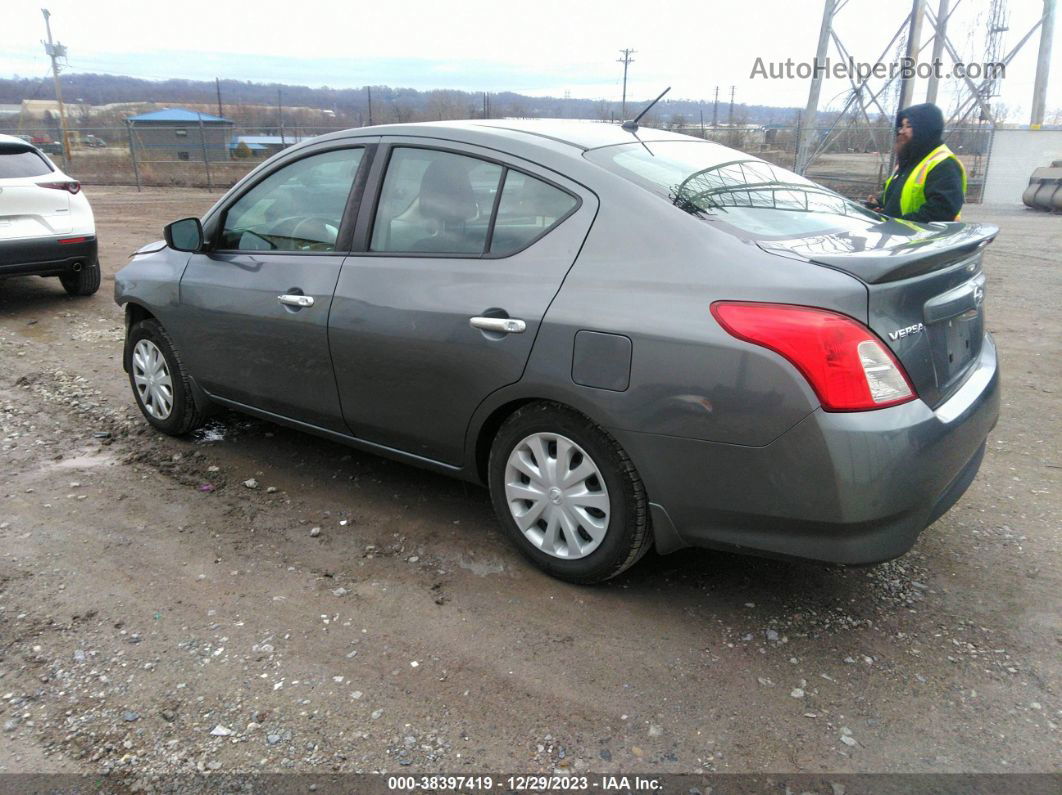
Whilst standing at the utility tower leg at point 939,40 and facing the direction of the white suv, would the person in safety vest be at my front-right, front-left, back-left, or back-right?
front-left

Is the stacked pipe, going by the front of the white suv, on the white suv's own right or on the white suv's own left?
on the white suv's own right

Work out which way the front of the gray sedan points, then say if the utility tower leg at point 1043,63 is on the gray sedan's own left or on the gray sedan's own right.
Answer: on the gray sedan's own right

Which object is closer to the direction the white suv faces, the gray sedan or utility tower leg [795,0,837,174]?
the utility tower leg

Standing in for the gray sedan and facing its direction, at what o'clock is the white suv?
The white suv is roughly at 12 o'clock from the gray sedan.

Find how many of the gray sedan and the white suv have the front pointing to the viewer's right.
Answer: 0

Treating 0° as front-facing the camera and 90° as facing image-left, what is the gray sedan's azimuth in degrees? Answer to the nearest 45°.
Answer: approximately 135°

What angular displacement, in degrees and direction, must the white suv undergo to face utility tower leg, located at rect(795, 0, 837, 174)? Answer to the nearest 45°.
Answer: approximately 45° to its right

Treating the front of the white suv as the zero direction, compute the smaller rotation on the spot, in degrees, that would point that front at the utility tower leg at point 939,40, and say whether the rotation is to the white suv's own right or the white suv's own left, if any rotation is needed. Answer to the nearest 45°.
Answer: approximately 90° to the white suv's own right

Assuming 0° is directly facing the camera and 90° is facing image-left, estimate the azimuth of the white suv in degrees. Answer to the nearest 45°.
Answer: approximately 180°

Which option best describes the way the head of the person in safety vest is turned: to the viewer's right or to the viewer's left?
to the viewer's left

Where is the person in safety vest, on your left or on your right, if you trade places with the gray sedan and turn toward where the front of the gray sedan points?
on your right
